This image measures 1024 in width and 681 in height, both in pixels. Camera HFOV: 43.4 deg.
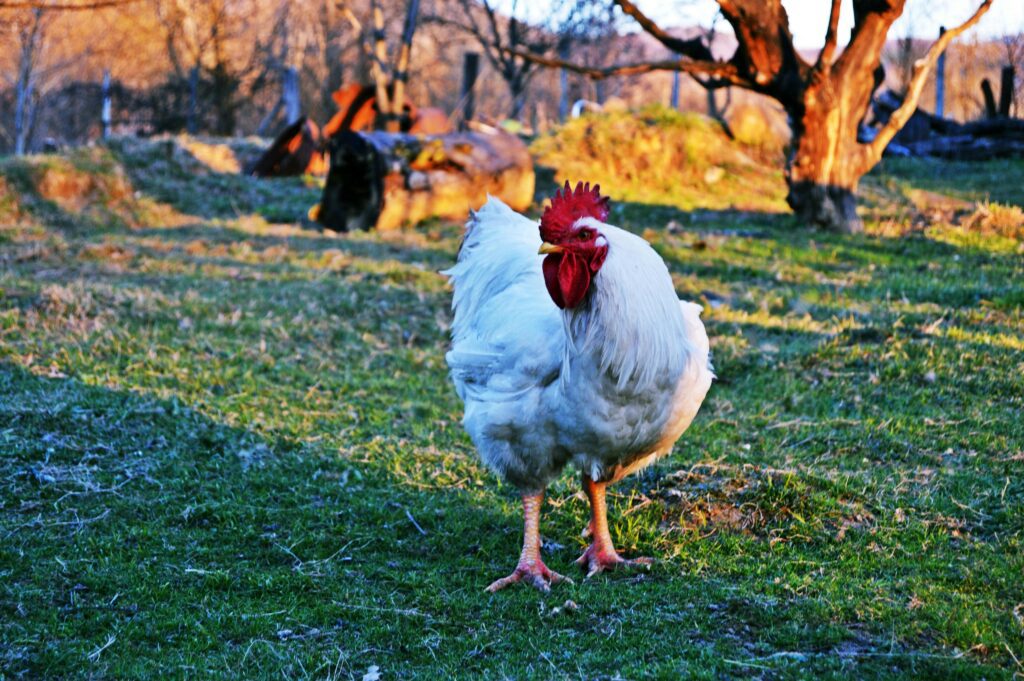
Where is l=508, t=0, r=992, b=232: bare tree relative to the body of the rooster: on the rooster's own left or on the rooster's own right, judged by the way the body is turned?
on the rooster's own left

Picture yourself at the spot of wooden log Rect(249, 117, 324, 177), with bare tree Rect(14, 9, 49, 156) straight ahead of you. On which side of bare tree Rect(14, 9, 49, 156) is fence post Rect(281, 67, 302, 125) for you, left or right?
right

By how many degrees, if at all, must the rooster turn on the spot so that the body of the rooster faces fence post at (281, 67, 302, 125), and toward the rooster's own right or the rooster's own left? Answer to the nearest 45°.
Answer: approximately 135° to the rooster's own left

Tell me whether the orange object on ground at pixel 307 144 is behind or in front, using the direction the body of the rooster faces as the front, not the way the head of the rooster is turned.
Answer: behind

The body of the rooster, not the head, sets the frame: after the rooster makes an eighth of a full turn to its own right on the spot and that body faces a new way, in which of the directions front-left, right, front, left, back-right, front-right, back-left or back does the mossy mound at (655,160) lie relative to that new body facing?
back

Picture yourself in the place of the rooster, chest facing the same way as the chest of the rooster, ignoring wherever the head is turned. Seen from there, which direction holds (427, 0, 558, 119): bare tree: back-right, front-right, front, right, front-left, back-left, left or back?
back-left

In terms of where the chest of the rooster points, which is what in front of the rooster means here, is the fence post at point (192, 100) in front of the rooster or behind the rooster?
behind

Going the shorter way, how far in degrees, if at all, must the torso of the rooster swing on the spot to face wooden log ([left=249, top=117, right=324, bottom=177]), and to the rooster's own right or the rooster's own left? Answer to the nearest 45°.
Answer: approximately 135° to the rooster's own left

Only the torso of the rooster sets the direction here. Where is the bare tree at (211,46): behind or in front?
behind

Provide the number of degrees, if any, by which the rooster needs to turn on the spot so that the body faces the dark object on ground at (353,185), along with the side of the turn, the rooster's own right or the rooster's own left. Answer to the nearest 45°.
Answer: approximately 135° to the rooster's own left

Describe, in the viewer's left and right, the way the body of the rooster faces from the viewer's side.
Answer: facing the viewer and to the right of the viewer

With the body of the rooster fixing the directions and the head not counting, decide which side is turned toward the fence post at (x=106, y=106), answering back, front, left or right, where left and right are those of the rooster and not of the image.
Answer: back

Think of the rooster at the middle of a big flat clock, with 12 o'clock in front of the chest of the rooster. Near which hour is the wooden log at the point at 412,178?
The wooden log is roughly at 7 o'clock from the rooster.

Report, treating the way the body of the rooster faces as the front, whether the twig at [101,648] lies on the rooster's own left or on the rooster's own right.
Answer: on the rooster's own right
